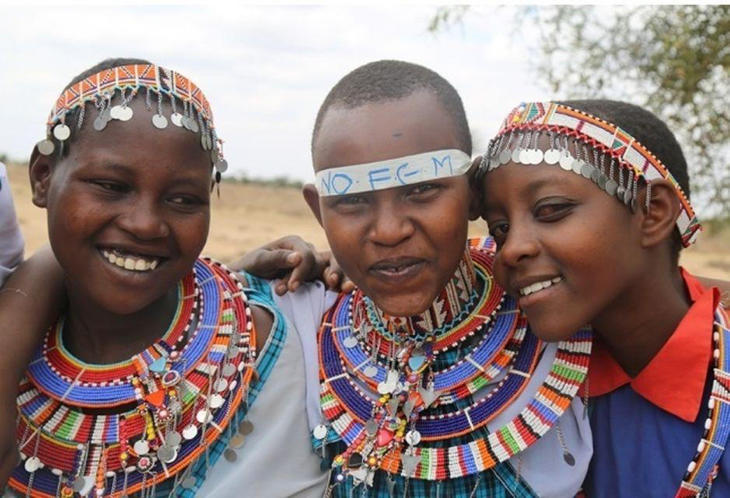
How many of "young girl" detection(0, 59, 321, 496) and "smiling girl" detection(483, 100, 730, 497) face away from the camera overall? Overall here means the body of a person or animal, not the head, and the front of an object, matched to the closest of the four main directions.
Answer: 0

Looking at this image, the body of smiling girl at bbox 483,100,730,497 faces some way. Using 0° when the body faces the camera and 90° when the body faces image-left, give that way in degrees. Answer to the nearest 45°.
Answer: approximately 45°

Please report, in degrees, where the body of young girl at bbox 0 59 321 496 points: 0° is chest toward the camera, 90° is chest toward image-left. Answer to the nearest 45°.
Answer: approximately 0°

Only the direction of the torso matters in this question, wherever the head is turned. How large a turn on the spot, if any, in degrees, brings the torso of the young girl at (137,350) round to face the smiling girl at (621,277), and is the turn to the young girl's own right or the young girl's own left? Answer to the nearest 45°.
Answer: approximately 90° to the young girl's own left

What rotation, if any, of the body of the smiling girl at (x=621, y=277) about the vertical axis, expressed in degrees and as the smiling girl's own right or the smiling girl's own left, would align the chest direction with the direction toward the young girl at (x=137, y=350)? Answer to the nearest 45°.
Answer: approximately 45° to the smiling girl's own right

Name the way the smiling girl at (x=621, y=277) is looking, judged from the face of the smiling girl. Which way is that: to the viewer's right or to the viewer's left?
to the viewer's left
